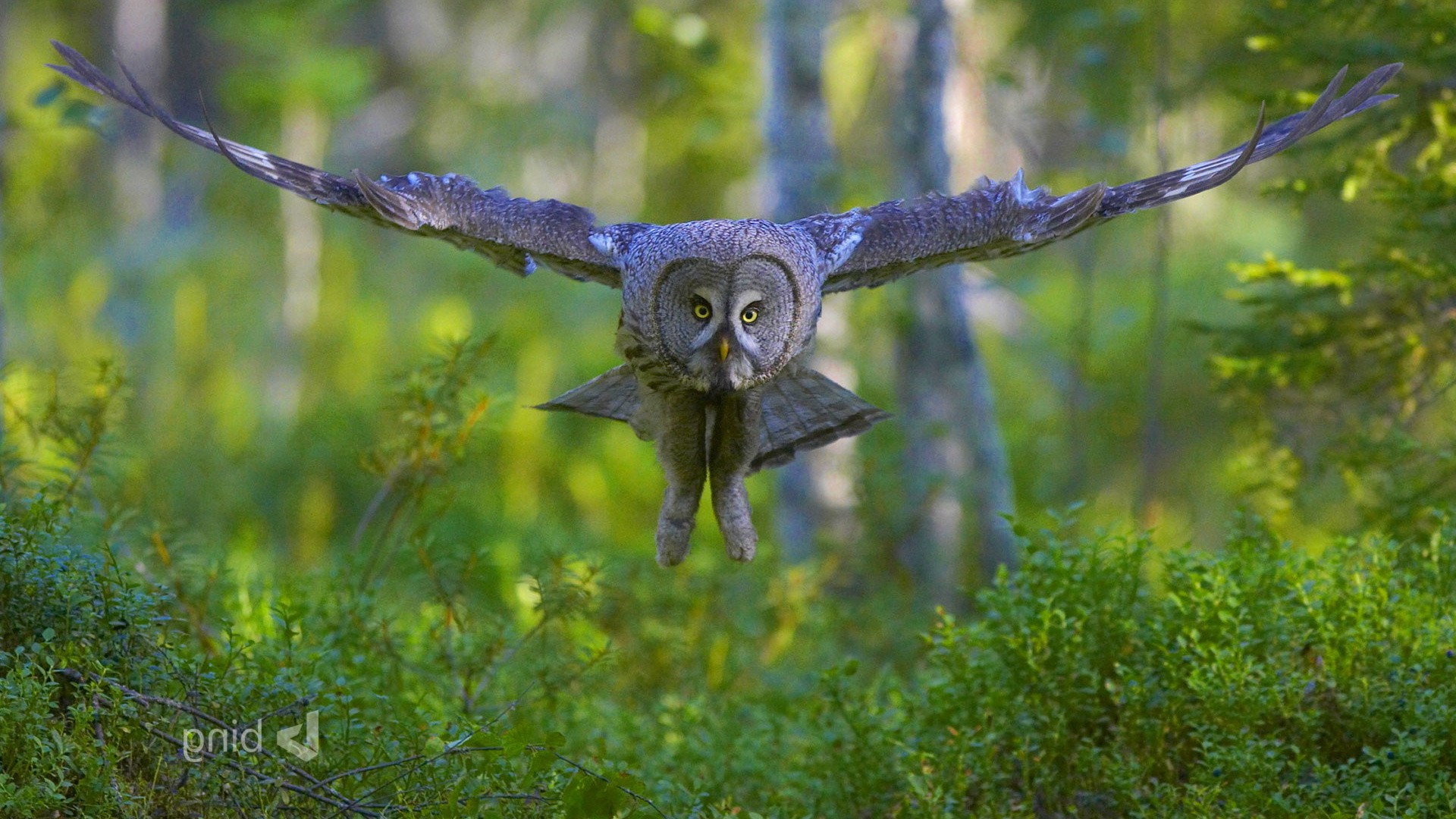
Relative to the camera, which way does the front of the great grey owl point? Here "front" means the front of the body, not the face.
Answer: toward the camera

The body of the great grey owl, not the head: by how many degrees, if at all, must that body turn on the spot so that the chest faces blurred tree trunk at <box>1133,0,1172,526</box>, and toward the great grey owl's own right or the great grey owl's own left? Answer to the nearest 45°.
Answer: approximately 135° to the great grey owl's own left

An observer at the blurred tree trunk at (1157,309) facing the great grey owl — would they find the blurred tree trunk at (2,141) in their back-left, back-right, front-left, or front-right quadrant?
front-right

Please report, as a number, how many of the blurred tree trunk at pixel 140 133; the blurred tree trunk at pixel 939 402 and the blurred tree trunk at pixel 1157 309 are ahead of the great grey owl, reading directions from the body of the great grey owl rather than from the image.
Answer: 0

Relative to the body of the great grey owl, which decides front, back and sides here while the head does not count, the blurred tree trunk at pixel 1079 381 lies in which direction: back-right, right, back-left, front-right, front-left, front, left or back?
back-left

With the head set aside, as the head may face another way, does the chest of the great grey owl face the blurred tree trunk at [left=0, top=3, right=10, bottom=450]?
no

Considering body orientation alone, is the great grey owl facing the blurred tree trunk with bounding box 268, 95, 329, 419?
no

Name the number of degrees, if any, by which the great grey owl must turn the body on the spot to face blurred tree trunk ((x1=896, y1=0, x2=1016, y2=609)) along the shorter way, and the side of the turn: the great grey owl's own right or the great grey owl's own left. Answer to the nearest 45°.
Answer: approximately 135° to the great grey owl's own left

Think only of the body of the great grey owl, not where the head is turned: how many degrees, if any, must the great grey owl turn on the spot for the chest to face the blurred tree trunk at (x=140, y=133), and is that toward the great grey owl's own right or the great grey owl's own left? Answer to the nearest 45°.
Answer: approximately 135° to the great grey owl's own right
